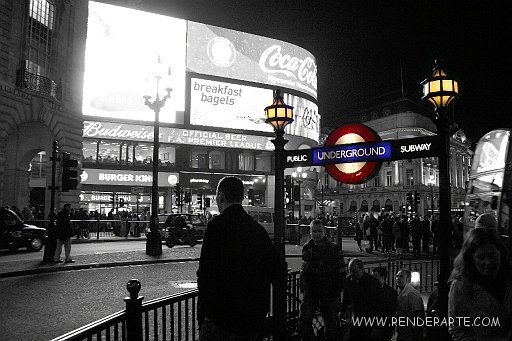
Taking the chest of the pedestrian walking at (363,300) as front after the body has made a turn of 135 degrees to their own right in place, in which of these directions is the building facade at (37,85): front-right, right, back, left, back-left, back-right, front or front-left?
front-left

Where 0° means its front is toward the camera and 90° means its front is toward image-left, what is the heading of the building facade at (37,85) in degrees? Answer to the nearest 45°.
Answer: approximately 315°

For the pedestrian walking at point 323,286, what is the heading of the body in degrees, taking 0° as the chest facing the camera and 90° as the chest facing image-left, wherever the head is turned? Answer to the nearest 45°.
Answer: approximately 0°

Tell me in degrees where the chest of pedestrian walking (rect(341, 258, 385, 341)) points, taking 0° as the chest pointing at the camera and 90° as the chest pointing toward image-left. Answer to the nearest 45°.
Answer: approximately 45°

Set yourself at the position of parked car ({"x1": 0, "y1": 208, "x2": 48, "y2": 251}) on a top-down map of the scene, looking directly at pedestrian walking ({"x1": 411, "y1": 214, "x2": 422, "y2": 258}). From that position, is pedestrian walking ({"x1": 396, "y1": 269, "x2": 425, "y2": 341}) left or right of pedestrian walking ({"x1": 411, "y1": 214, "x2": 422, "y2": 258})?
right

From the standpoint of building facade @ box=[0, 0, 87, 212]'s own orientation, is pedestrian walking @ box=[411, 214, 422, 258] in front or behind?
in front
